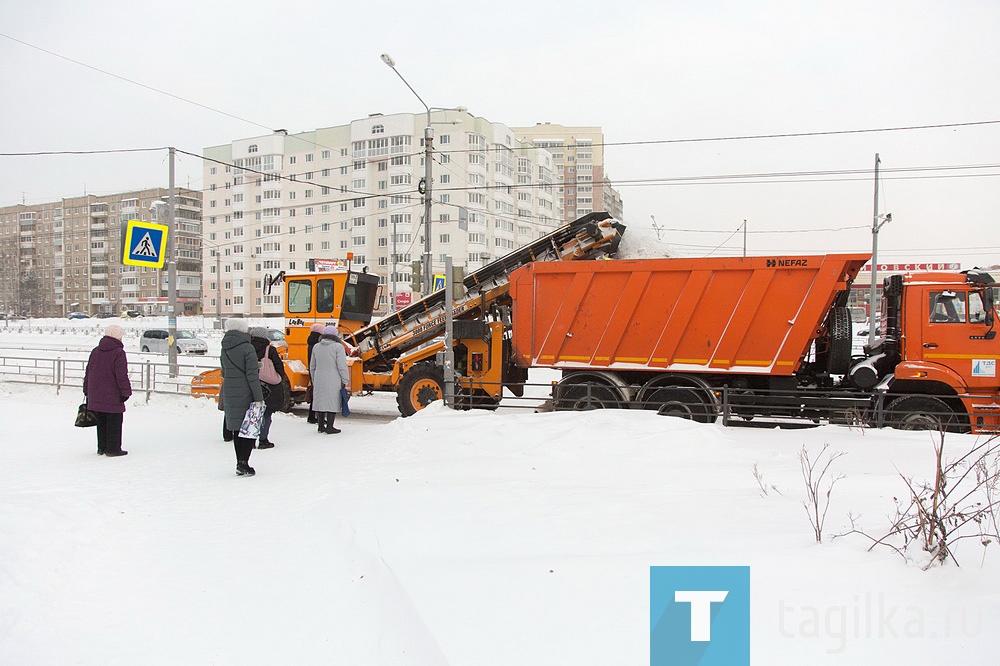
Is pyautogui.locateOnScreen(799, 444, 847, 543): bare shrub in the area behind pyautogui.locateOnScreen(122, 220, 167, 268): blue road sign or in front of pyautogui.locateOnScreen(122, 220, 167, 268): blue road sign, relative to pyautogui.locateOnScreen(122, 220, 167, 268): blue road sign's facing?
in front

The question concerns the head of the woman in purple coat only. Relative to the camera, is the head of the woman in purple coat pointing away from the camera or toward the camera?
away from the camera

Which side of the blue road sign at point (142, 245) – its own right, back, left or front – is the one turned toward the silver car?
back

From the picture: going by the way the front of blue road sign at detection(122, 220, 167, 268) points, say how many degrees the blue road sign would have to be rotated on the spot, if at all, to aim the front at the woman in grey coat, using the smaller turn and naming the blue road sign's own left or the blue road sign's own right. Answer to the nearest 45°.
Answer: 0° — it already faces them

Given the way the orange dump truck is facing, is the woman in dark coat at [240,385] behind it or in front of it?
behind

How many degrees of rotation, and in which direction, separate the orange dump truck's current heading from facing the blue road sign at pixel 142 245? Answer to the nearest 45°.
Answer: approximately 180°

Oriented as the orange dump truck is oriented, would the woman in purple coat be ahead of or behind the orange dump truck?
behind

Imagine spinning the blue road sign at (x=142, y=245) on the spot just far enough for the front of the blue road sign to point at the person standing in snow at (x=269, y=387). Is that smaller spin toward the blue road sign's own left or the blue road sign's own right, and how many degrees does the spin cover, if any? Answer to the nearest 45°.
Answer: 0° — it already faces them

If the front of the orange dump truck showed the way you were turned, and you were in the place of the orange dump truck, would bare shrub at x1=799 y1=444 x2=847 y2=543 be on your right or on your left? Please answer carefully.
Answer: on your right

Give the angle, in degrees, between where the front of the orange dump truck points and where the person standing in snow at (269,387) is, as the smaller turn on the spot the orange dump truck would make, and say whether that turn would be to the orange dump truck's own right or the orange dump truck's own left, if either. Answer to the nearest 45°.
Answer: approximately 135° to the orange dump truck's own right

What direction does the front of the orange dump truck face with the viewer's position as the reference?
facing to the right of the viewer

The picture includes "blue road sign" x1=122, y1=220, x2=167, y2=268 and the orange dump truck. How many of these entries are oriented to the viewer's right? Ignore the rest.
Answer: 1
